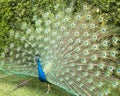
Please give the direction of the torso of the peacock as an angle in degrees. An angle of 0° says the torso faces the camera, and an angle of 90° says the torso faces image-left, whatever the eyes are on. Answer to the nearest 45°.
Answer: approximately 45°
